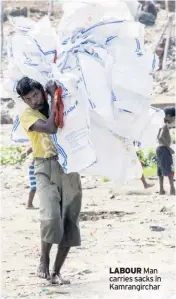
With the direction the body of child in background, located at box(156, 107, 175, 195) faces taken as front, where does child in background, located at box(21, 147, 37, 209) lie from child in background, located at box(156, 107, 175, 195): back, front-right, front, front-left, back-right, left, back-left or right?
back-right
